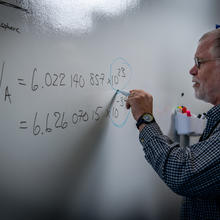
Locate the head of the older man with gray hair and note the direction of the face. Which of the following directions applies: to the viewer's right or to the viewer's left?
to the viewer's left

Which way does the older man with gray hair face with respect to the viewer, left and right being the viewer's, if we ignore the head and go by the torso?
facing to the left of the viewer
